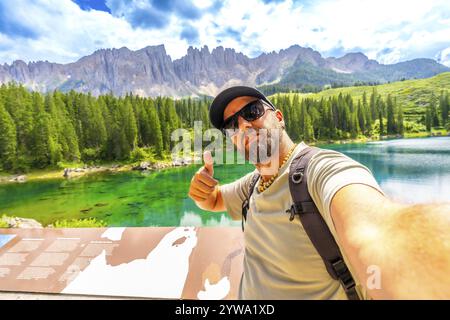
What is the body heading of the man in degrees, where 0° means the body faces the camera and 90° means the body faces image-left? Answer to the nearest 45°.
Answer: approximately 45°
